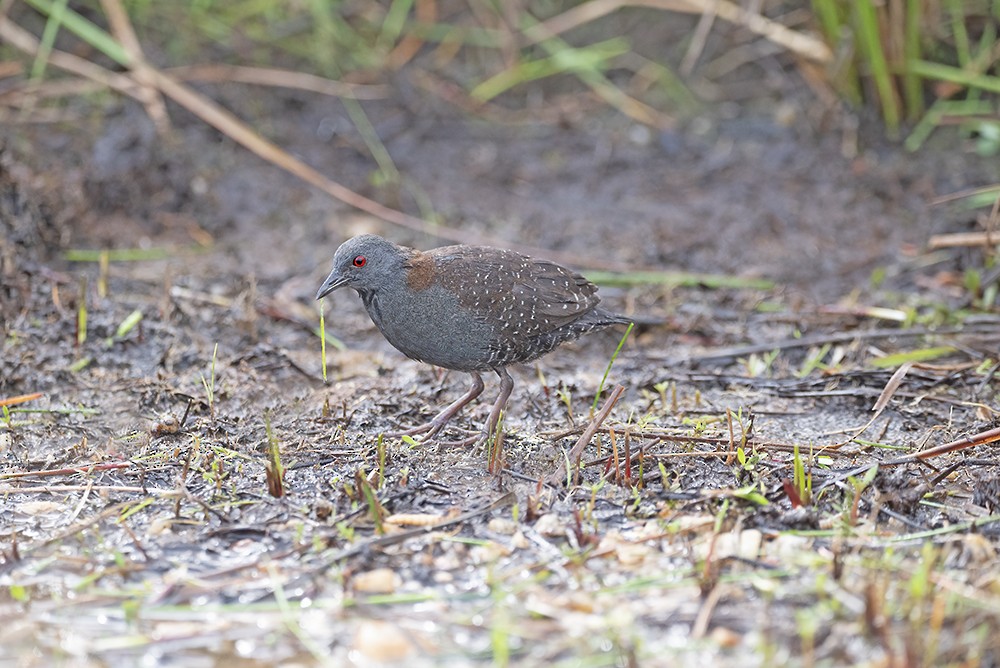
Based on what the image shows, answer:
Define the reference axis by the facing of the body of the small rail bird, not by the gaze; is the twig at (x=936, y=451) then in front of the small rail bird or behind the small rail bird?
behind

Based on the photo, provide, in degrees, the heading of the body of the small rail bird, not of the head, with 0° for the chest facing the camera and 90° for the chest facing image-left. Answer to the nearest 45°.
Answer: approximately 90°

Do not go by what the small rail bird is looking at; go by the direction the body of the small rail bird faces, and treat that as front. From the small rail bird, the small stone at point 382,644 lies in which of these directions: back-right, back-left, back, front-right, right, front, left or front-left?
left

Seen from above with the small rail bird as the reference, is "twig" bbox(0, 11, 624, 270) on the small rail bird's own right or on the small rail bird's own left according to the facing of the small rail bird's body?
on the small rail bird's own right

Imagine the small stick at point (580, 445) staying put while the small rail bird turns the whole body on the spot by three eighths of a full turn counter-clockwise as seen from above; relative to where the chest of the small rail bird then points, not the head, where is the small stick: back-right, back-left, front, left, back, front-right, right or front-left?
front

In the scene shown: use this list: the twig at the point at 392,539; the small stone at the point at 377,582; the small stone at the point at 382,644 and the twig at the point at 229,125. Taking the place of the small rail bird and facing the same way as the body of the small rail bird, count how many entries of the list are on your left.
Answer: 3

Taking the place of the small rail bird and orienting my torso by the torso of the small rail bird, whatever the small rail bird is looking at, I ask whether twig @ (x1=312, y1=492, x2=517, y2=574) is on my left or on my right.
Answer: on my left

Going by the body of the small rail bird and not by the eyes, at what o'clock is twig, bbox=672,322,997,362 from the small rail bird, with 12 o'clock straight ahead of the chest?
The twig is roughly at 5 o'clock from the small rail bird.

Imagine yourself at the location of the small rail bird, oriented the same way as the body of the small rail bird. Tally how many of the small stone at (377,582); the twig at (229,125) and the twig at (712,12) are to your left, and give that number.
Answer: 1

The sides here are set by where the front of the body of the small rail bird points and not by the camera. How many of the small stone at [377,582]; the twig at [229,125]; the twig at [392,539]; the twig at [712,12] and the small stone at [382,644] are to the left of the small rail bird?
3

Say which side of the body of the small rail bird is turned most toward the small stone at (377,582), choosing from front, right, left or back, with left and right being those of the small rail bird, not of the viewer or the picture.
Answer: left

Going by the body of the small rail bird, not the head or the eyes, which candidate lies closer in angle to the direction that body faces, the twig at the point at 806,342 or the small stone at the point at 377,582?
the small stone
